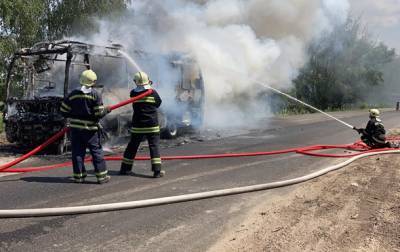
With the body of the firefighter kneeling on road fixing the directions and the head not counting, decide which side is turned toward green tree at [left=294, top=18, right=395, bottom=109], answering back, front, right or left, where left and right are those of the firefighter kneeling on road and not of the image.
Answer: right

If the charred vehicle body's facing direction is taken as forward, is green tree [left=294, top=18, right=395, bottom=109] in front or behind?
behind

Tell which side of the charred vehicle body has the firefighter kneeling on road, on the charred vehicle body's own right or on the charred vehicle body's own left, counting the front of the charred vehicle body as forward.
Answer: on the charred vehicle body's own left

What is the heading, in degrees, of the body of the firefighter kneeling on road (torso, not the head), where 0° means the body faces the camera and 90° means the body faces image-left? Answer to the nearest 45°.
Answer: approximately 90°

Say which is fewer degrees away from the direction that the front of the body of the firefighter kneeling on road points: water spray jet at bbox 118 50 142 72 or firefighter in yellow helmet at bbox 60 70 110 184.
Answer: the water spray jet

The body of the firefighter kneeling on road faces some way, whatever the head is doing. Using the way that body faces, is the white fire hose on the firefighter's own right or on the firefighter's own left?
on the firefighter's own left

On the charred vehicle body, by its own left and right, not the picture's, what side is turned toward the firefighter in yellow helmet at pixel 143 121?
left
